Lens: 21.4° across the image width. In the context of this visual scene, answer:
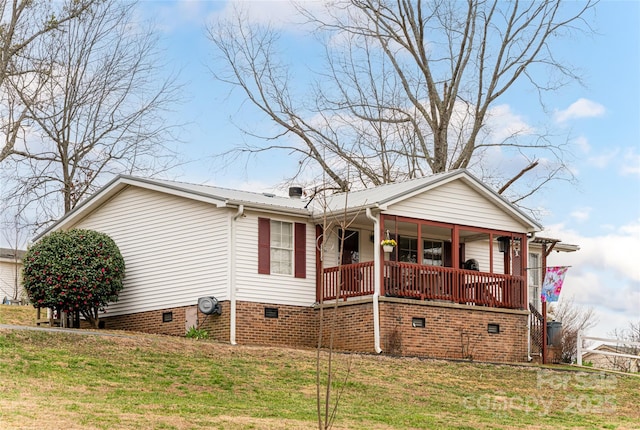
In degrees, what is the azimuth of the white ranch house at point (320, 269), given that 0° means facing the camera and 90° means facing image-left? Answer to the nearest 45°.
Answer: approximately 315°

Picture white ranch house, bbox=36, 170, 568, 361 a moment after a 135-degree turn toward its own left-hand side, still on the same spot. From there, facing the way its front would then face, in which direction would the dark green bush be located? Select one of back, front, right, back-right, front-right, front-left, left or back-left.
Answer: left
